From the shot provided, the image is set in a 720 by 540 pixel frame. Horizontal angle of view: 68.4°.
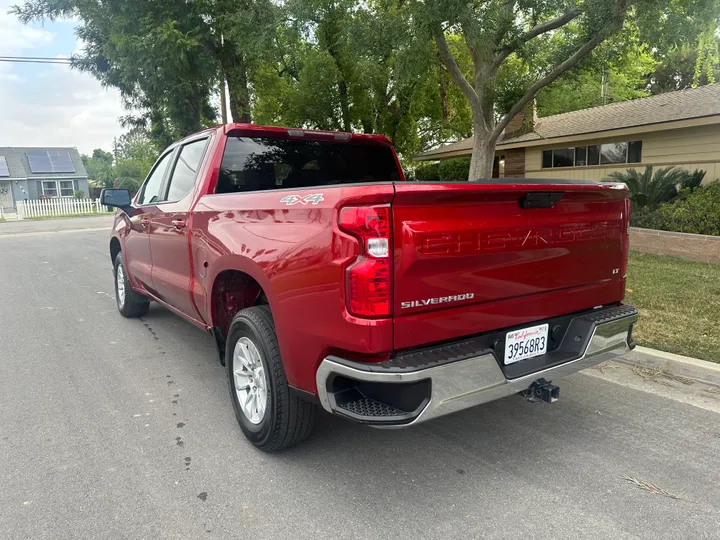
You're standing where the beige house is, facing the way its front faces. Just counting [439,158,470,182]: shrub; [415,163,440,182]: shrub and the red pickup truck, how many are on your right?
2

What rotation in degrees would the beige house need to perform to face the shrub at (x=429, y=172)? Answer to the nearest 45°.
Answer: approximately 90° to its right

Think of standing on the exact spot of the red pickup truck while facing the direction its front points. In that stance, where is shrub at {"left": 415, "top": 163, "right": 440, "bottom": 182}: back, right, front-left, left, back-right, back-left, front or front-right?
front-right

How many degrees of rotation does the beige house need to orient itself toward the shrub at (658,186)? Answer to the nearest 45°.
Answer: approximately 45° to its left

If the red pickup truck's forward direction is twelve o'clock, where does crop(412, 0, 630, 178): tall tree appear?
The tall tree is roughly at 2 o'clock from the red pickup truck.

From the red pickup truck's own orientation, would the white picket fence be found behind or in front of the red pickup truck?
in front

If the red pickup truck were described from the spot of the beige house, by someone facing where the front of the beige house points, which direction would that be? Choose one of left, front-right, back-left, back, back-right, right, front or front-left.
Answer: front-left

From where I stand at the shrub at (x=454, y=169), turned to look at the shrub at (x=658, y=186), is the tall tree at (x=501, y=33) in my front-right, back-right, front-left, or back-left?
front-right

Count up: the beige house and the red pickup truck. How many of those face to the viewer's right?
0

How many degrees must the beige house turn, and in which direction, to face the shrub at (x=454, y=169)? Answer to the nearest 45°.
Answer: approximately 90° to its right

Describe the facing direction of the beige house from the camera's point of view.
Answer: facing the viewer and to the left of the viewer

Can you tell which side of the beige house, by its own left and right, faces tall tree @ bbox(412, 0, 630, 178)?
front

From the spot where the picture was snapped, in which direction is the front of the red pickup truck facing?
facing away from the viewer and to the left of the viewer

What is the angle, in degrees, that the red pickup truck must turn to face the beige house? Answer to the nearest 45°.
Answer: approximately 90° to its right

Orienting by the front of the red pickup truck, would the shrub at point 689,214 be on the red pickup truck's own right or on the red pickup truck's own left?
on the red pickup truck's own right

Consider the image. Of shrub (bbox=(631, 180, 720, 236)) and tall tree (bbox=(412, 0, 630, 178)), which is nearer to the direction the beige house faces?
the tall tree

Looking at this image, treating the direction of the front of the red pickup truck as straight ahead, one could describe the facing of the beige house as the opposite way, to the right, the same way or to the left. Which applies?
to the left

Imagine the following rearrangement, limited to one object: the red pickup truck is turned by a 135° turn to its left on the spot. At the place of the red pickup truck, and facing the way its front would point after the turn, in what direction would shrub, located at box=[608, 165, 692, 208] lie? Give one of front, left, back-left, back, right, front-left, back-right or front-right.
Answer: back-left

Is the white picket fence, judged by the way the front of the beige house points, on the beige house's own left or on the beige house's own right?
on the beige house's own right
